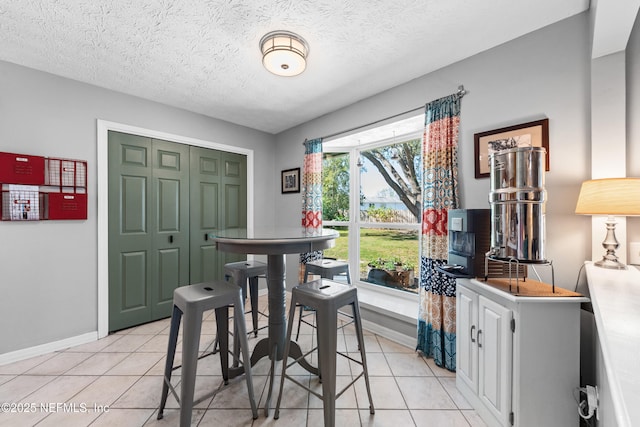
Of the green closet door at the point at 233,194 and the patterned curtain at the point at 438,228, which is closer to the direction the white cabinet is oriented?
the green closet door

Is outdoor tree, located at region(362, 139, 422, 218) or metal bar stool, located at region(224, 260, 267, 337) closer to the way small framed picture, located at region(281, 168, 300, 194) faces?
the metal bar stool

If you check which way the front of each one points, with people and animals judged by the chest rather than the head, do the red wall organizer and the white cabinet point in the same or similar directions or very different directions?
very different directions

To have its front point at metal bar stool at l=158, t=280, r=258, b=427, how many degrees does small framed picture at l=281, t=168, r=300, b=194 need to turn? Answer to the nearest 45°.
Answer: approximately 45° to its left

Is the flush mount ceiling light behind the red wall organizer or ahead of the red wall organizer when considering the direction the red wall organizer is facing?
ahead

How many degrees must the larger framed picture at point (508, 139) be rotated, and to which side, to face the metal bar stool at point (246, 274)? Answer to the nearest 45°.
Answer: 0° — it already faces it

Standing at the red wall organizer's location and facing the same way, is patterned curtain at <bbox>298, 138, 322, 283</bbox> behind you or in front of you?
in front

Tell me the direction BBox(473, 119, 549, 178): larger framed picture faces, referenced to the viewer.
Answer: facing the viewer and to the left of the viewer

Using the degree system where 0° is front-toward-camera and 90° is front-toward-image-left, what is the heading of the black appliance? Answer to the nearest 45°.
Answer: approximately 45°

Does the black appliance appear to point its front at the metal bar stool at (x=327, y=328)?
yes

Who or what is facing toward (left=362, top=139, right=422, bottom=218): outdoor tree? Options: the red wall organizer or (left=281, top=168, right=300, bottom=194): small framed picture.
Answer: the red wall organizer

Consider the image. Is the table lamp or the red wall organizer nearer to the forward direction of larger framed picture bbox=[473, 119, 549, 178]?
the red wall organizer
